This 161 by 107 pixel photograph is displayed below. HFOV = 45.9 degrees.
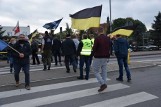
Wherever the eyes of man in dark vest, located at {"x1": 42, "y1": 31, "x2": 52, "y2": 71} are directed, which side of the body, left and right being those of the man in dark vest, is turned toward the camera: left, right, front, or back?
back

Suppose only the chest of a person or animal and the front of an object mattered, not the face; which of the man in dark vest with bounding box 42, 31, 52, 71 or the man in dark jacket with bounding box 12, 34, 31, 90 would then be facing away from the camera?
the man in dark vest with bounding box 42, 31, 52, 71

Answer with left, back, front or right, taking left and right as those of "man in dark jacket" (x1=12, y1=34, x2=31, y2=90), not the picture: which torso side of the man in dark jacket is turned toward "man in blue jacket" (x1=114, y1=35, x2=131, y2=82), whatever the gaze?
left

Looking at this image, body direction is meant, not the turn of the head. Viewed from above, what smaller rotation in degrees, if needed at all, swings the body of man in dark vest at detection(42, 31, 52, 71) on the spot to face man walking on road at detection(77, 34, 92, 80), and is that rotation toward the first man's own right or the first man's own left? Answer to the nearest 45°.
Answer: approximately 135° to the first man's own right
